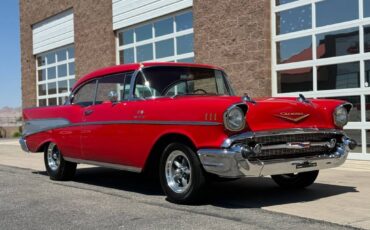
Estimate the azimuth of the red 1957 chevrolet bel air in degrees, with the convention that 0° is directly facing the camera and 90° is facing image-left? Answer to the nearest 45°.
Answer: approximately 315°

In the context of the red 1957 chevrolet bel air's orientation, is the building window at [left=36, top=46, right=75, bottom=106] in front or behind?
behind
